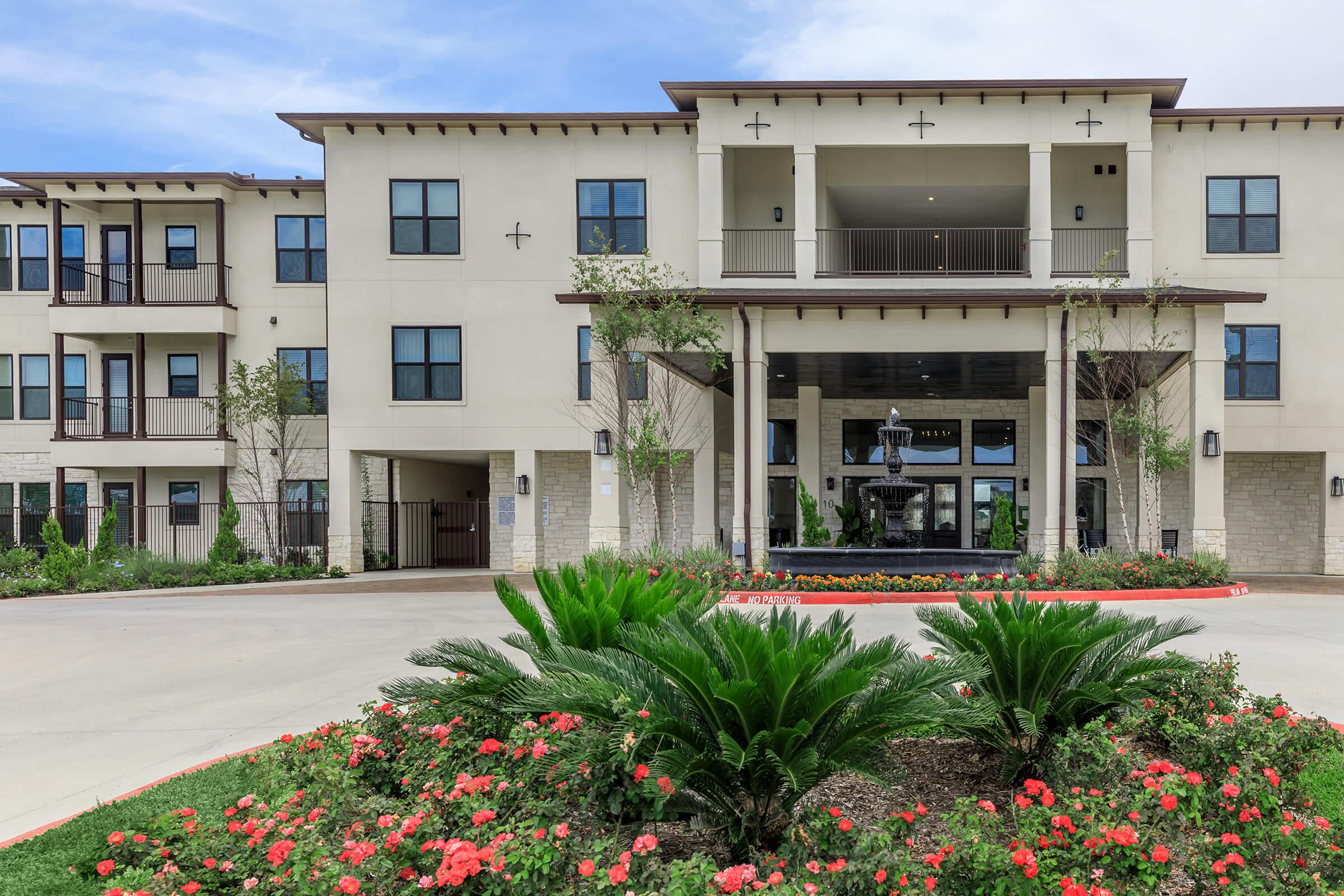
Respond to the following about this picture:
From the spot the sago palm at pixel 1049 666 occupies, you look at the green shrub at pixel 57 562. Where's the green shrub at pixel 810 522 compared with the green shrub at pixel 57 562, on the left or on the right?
right

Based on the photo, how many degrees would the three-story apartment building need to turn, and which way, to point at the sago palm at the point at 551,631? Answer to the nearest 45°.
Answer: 0° — it already faces it

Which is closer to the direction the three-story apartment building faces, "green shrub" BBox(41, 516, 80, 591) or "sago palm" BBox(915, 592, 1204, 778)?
the sago palm

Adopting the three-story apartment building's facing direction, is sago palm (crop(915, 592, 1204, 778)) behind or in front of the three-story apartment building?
in front

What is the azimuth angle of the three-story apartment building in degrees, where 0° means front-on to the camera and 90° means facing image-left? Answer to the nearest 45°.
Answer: approximately 0°

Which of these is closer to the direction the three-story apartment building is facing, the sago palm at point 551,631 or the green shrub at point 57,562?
the sago palm
